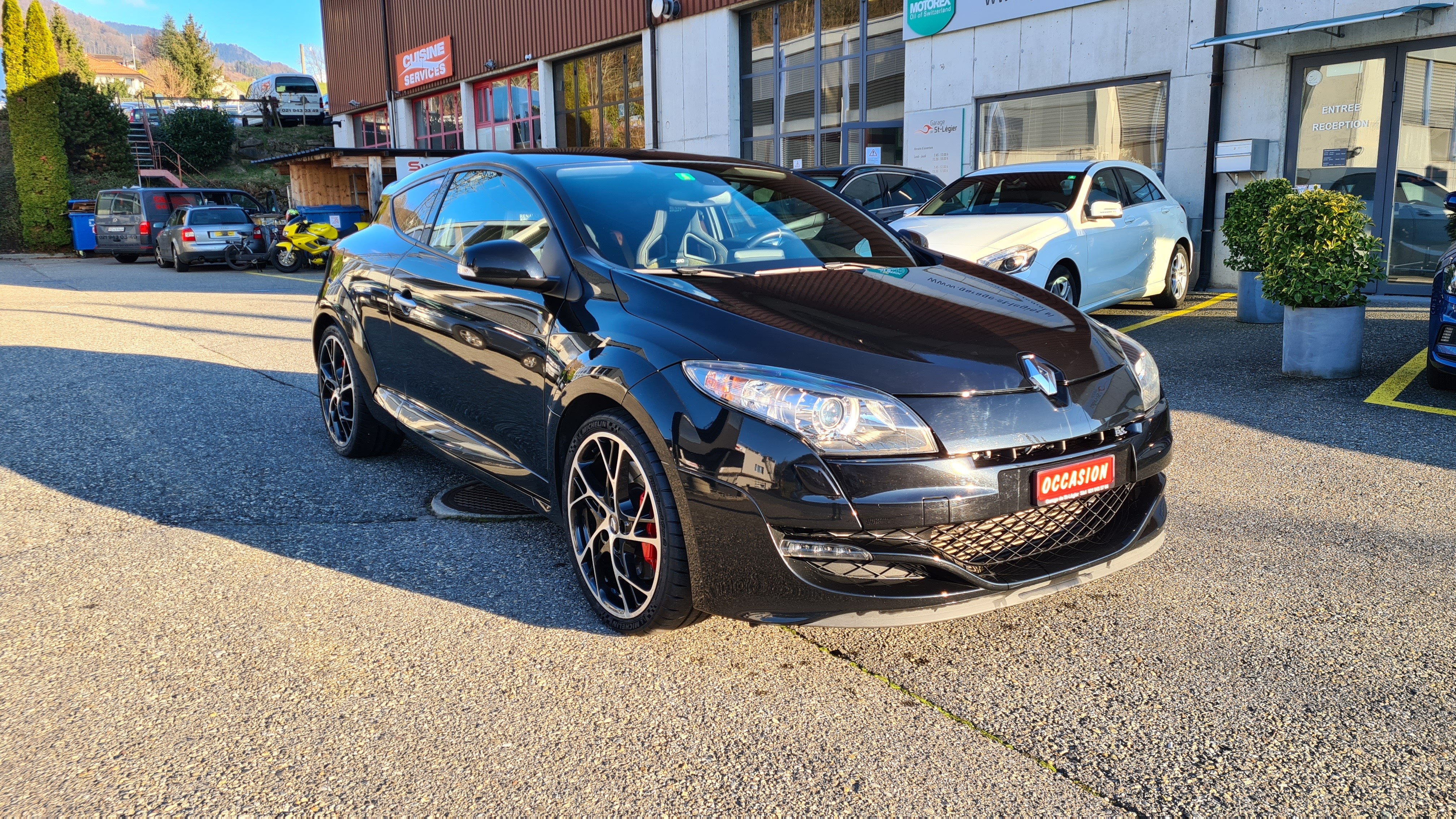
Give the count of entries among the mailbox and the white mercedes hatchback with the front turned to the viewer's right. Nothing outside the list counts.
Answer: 0

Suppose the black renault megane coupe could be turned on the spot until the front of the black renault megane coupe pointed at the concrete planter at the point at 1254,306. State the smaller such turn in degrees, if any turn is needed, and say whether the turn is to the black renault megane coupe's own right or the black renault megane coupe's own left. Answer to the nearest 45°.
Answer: approximately 90° to the black renault megane coupe's own left

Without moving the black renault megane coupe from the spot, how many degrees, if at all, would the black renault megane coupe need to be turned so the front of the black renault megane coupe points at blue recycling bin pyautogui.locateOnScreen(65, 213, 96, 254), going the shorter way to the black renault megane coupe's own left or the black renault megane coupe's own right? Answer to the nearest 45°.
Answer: approximately 180°

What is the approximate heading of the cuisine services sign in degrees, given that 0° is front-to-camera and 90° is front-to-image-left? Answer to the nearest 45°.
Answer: approximately 45°

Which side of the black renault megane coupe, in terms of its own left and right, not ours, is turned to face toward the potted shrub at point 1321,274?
left

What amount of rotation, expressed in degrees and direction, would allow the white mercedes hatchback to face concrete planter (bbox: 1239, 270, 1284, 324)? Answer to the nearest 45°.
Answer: approximately 180°

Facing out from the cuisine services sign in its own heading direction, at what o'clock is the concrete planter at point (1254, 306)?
The concrete planter is roughly at 10 o'clock from the cuisine services sign.

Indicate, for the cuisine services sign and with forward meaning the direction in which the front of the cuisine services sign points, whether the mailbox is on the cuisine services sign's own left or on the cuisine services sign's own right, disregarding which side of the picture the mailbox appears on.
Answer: on the cuisine services sign's own left

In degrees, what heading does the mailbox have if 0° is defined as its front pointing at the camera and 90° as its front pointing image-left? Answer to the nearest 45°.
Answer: approximately 45°

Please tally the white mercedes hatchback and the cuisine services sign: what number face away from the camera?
0

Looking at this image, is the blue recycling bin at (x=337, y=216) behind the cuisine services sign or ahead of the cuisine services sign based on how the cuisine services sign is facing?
ahead
